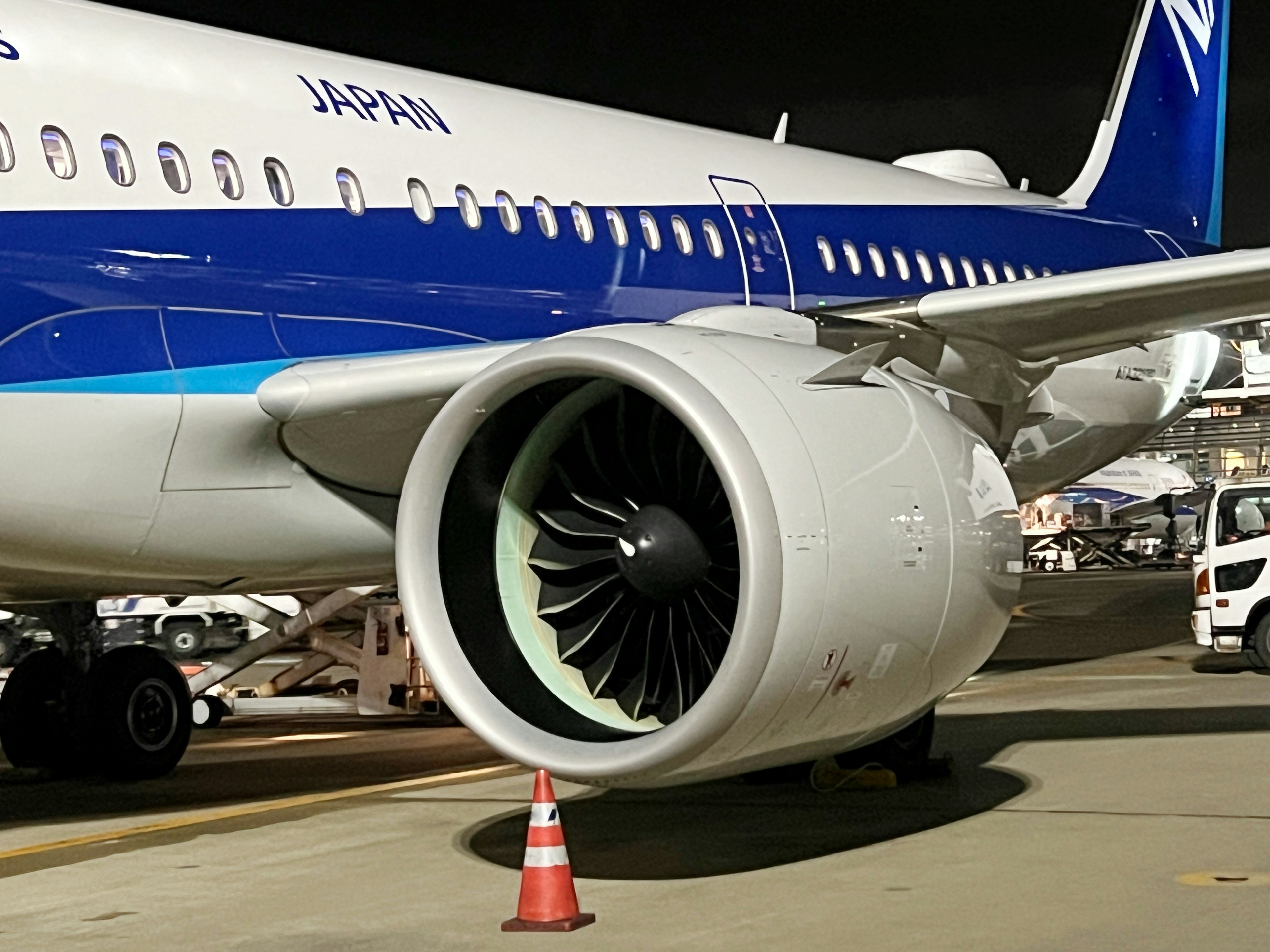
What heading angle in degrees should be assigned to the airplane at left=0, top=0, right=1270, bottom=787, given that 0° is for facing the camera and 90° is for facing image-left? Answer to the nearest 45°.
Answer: approximately 45°

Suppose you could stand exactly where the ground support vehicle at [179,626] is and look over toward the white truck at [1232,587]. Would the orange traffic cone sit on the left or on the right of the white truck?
right

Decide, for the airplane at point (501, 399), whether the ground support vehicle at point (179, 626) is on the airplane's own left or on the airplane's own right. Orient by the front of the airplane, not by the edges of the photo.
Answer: on the airplane's own right

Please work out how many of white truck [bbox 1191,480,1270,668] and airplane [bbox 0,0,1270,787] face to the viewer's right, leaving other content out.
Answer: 0

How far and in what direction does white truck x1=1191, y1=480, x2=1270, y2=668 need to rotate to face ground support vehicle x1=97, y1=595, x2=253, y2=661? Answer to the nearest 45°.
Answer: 0° — it already faces it

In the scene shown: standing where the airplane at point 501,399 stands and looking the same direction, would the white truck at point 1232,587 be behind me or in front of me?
behind

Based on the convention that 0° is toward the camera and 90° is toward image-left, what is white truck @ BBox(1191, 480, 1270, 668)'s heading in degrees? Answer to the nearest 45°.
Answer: approximately 90°
